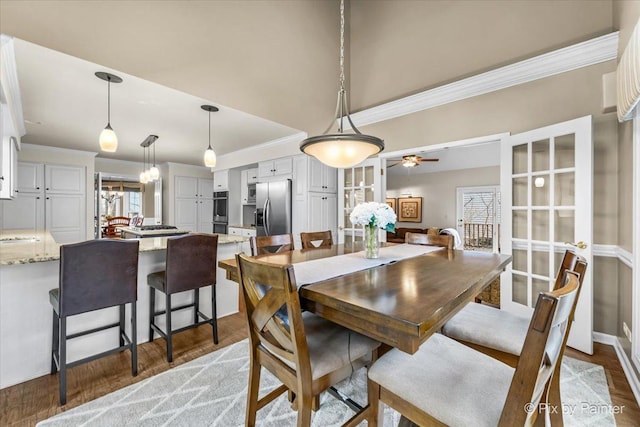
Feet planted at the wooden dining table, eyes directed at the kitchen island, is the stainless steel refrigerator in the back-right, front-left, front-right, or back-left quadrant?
front-right

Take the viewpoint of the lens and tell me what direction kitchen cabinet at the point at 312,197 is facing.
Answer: facing the viewer and to the right of the viewer

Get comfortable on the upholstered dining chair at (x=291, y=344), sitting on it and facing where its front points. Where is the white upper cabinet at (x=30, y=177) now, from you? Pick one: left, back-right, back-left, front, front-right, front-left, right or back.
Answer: left

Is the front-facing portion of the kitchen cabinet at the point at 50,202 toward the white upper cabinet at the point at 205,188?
no

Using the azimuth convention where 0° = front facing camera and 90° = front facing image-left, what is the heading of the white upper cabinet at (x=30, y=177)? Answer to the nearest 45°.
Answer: approximately 0°

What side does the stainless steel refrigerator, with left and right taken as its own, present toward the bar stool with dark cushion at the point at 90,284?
front

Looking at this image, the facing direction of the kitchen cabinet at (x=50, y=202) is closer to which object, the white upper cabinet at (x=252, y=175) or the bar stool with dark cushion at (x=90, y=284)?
the bar stool with dark cushion

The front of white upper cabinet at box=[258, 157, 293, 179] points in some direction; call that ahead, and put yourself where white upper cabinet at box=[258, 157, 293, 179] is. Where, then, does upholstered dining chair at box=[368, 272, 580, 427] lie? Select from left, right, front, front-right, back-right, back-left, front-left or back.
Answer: front-left

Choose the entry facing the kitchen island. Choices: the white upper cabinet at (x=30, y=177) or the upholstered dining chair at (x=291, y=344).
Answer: the white upper cabinet

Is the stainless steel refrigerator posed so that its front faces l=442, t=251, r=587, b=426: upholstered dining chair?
no

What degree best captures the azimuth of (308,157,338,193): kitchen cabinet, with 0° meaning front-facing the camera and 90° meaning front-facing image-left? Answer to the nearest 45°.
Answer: approximately 315°

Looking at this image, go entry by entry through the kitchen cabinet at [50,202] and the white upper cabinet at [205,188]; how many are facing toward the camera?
2

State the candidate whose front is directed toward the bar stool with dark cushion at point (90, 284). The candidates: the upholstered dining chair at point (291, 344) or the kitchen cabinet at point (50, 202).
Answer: the kitchen cabinet

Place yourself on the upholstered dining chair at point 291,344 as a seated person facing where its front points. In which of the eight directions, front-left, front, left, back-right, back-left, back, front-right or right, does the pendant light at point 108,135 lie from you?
left

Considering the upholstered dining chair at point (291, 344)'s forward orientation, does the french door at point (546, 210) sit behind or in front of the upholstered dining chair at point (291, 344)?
in front

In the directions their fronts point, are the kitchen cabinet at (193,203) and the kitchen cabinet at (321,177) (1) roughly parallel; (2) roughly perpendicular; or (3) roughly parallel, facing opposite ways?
roughly parallel

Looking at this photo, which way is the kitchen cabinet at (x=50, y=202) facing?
toward the camera

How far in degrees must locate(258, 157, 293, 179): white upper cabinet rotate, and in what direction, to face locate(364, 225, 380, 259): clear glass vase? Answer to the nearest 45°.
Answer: approximately 45° to its left
